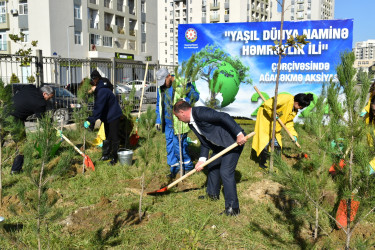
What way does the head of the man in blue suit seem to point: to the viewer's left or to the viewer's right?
to the viewer's left

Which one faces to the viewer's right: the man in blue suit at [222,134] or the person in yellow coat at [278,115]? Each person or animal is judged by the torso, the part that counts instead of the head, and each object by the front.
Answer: the person in yellow coat

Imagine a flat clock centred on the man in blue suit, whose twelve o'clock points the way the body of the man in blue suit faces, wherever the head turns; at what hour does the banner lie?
The banner is roughly at 5 o'clock from the man in blue suit.

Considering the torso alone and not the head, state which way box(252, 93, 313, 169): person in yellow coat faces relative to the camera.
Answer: to the viewer's right

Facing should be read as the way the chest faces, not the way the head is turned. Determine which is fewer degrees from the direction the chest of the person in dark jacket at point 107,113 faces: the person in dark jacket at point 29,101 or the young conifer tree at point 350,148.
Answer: the person in dark jacket
